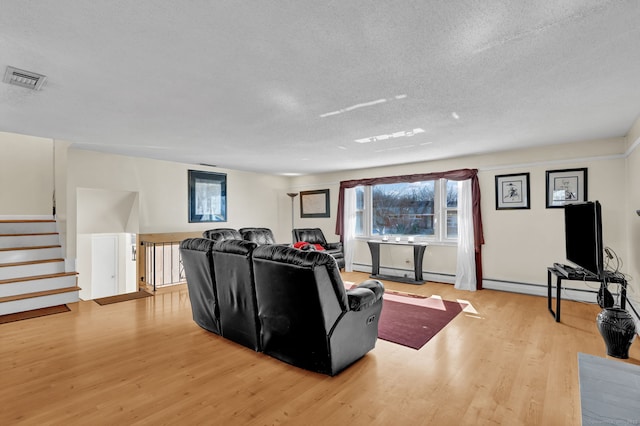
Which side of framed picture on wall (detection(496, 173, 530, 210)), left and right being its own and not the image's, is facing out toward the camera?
front

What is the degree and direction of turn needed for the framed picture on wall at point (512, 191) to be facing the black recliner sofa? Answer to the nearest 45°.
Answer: approximately 45° to its right

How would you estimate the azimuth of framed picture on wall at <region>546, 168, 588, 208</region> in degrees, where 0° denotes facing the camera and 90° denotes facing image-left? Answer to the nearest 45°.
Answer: approximately 0°

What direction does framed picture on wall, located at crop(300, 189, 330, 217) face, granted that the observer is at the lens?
facing the viewer and to the left of the viewer

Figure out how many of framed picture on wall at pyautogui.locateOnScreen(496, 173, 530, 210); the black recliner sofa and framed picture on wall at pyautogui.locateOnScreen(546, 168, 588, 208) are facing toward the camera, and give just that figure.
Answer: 2

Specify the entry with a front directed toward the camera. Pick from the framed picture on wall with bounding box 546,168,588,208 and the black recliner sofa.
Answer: the framed picture on wall

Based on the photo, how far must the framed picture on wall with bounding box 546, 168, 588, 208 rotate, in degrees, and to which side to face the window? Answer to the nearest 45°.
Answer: approximately 90° to its right

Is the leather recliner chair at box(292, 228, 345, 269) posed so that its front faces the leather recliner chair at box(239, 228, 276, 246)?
no

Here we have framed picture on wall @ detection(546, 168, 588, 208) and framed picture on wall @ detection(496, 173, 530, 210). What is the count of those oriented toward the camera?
2

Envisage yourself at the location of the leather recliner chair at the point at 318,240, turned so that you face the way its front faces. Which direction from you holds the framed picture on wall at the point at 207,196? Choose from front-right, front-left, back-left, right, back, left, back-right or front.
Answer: back-right

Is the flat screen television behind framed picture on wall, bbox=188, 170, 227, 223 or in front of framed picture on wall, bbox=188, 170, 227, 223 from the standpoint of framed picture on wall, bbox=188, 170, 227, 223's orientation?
in front

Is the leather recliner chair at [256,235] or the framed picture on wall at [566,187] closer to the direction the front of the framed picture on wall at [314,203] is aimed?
the leather recliner chair

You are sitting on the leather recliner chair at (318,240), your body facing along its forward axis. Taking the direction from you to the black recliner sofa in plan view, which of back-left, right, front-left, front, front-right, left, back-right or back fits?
front-right

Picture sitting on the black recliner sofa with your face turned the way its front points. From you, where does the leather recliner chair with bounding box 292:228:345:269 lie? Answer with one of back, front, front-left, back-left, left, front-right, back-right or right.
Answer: front-left

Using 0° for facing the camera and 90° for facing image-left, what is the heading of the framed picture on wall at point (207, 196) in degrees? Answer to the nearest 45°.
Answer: approximately 315°

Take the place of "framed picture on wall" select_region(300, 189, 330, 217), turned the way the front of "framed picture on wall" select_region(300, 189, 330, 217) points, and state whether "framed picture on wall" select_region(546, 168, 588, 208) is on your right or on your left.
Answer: on your left

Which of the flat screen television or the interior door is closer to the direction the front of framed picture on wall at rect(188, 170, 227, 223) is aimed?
the flat screen television
